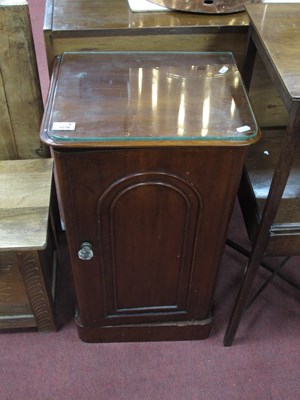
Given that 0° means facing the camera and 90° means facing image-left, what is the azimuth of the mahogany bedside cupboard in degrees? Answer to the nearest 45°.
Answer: approximately 0°
